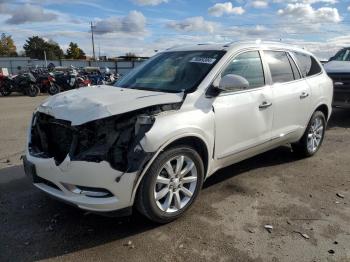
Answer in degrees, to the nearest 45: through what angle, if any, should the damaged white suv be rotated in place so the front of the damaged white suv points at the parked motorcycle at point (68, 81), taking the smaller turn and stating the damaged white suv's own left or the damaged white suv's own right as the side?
approximately 135° to the damaged white suv's own right

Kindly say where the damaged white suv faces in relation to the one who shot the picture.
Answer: facing the viewer and to the left of the viewer

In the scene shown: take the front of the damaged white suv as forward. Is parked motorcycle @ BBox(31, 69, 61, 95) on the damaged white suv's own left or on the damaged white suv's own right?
on the damaged white suv's own right

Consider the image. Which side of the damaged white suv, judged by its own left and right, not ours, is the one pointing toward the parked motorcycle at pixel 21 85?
right
